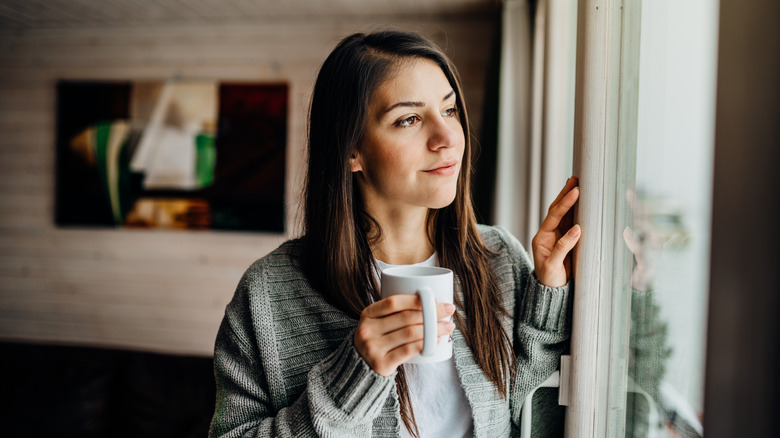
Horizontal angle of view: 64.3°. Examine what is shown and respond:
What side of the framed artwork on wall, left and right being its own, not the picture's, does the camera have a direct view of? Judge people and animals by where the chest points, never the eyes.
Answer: front

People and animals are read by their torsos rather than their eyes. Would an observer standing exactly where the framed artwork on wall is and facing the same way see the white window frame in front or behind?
in front

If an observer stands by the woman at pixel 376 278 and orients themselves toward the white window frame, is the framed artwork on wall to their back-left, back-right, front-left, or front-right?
back-left

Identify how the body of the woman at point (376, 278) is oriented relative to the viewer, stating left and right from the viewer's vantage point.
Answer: facing the viewer and to the right of the viewer

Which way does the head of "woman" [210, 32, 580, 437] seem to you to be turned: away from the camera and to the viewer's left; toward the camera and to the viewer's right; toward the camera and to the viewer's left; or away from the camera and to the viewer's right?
toward the camera and to the viewer's right

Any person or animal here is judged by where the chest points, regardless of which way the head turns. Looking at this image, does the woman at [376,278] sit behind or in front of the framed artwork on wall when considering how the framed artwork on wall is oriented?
in front

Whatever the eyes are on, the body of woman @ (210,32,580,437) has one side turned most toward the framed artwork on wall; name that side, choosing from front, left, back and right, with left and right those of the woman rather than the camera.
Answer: back

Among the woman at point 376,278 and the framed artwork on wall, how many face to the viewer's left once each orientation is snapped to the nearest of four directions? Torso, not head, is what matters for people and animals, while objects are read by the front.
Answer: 0
